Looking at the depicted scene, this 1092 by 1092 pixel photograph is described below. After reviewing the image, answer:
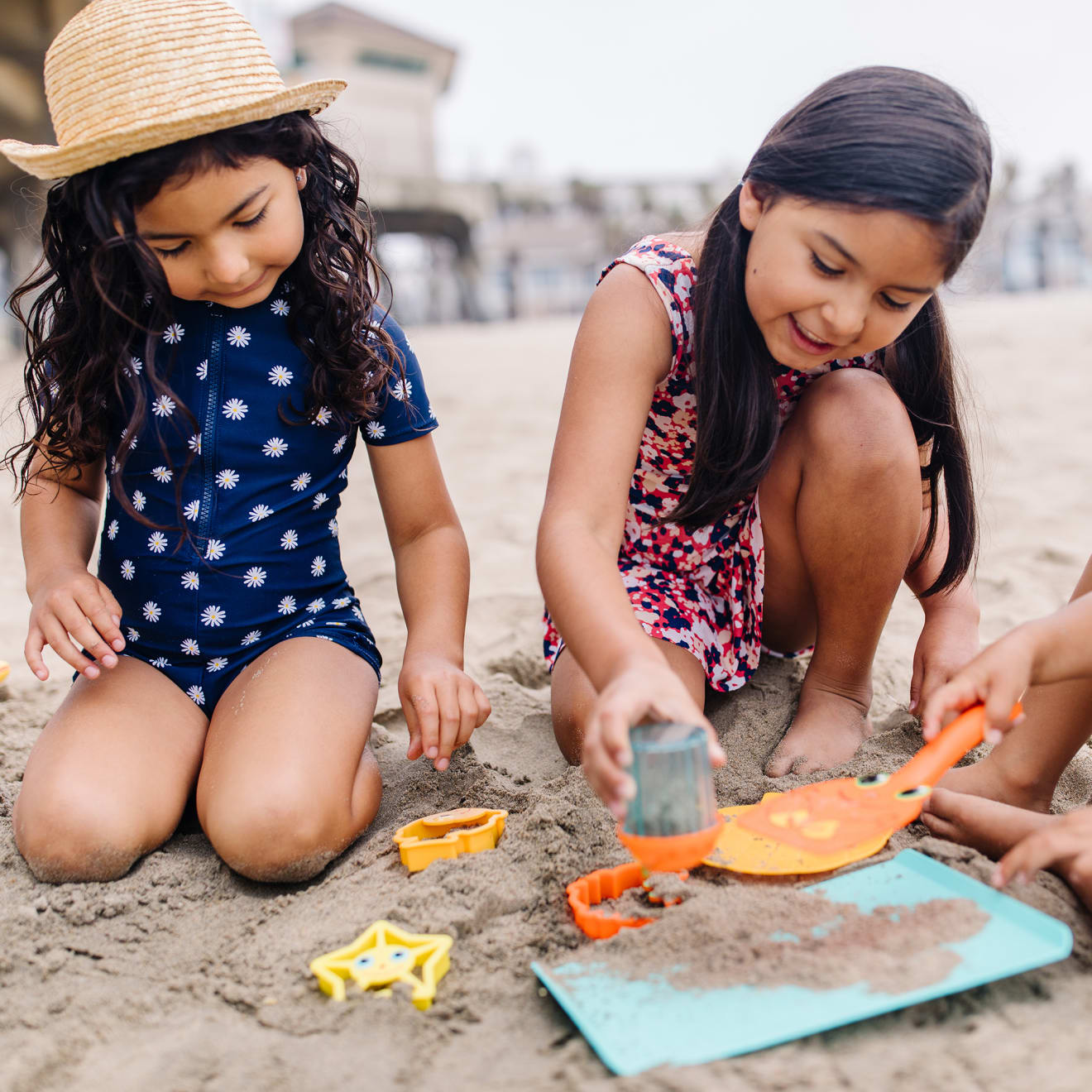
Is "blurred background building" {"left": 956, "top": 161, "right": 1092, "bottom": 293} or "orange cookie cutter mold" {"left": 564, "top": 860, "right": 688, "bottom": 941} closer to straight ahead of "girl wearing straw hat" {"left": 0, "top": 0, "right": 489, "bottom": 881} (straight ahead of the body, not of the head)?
the orange cookie cutter mold

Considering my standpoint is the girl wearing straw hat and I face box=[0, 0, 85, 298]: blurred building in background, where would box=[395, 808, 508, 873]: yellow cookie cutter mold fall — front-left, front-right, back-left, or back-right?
back-right

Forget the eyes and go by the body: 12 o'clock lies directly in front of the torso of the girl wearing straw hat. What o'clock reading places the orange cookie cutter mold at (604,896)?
The orange cookie cutter mold is roughly at 11 o'clock from the girl wearing straw hat.

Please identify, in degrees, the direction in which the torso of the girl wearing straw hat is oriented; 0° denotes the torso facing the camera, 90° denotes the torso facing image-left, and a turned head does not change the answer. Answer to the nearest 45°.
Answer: approximately 0°

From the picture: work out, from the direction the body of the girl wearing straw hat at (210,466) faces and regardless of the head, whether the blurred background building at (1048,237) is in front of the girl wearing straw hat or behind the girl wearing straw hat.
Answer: behind

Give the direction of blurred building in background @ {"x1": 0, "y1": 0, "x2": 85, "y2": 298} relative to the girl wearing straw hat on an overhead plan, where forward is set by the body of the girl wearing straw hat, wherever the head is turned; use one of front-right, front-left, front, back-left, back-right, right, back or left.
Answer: back

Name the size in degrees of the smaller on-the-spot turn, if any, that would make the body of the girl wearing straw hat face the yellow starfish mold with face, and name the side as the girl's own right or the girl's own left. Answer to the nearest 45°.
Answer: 0° — they already face it
